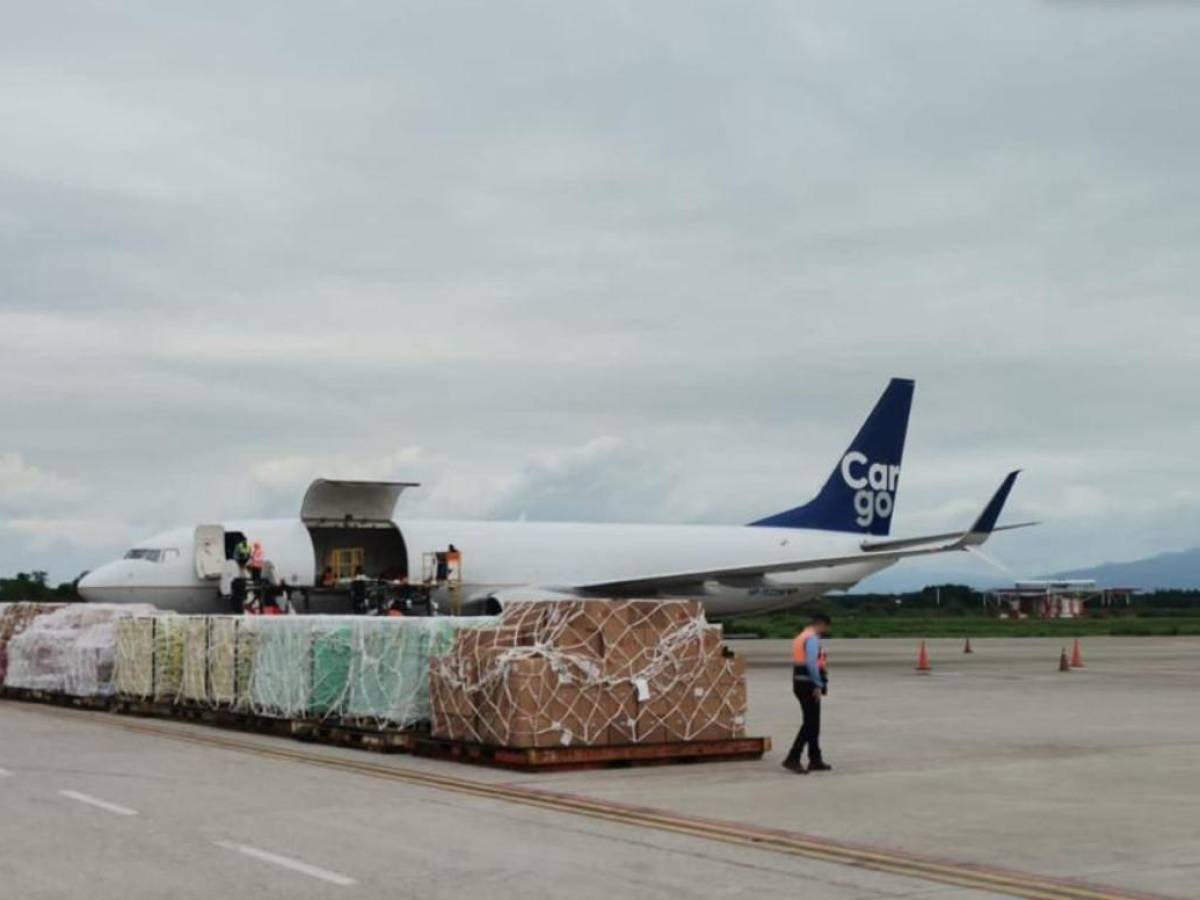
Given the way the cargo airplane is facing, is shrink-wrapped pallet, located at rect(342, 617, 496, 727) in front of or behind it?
in front

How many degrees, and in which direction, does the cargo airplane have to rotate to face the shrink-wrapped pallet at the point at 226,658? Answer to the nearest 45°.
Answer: approximately 45° to its left

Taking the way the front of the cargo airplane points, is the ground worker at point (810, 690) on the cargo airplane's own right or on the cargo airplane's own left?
on the cargo airplane's own left
